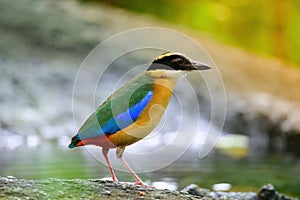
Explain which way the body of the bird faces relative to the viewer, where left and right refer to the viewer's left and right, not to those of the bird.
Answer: facing to the right of the viewer
